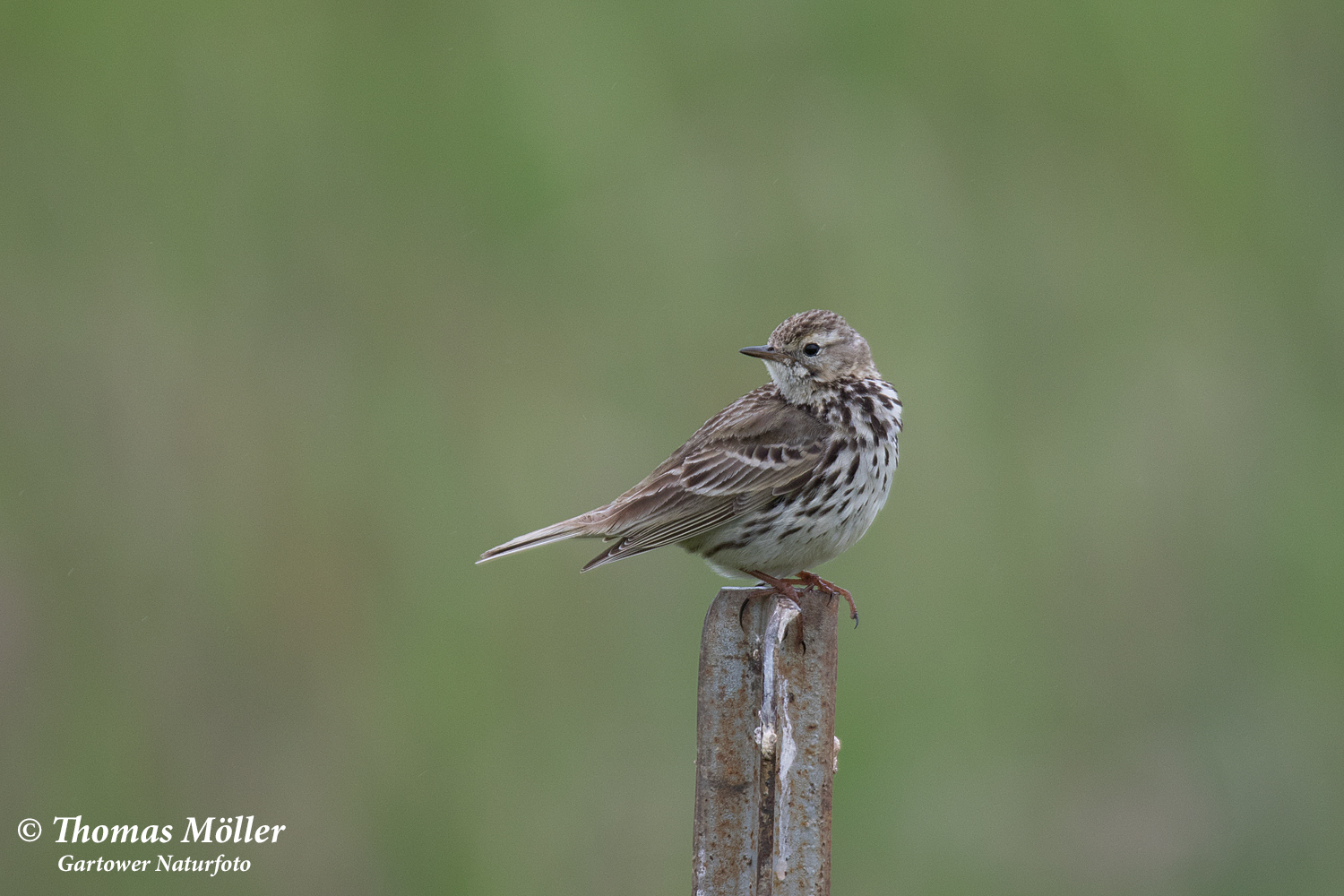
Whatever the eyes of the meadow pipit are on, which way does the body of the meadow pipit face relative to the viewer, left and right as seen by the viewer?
facing to the right of the viewer
